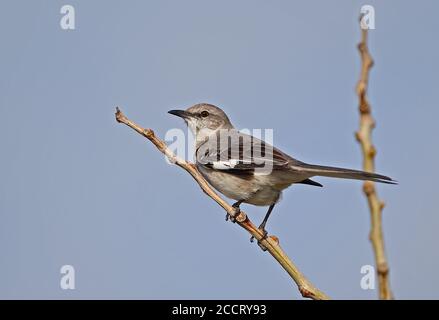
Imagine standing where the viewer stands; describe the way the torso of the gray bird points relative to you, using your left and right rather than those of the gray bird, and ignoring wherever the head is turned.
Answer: facing to the left of the viewer
